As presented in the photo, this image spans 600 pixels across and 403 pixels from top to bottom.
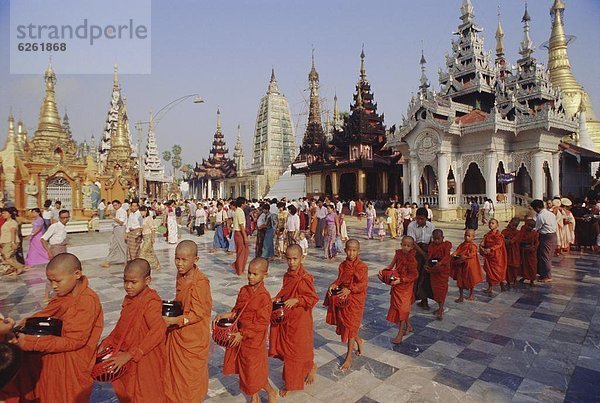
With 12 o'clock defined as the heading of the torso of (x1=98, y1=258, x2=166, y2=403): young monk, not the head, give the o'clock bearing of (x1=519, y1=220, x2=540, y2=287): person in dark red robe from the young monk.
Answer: The person in dark red robe is roughly at 7 o'clock from the young monk.

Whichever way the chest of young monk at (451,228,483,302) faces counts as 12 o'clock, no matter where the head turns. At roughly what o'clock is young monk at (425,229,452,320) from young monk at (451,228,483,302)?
young monk at (425,229,452,320) is roughly at 11 o'clock from young monk at (451,228,483,302).

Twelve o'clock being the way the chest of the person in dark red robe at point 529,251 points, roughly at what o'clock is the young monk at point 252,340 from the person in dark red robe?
The young monk is roughly at 11 o'clock from the person in dark red robe.

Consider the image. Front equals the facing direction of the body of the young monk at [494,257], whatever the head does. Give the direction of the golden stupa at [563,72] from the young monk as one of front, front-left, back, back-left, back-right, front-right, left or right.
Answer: back-right

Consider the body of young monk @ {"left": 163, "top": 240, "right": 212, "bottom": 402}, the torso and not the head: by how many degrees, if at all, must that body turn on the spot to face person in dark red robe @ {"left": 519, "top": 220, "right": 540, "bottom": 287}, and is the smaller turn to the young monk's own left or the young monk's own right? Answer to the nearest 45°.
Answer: approximately 135° to the young monk's own left

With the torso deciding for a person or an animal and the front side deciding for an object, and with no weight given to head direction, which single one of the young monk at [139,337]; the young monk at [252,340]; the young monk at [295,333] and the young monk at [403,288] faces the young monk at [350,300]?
the young monk at [403,288]

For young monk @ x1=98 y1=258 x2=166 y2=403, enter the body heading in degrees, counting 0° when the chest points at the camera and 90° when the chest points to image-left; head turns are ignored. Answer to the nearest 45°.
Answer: approximately 45°

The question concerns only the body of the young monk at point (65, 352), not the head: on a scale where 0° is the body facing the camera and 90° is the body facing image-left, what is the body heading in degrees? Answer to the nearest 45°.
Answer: approximately 90°

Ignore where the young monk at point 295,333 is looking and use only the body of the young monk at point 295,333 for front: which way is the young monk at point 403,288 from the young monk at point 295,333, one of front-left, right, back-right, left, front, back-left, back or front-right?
back

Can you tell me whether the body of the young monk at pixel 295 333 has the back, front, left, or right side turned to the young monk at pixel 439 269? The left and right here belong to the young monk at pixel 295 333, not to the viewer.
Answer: back
